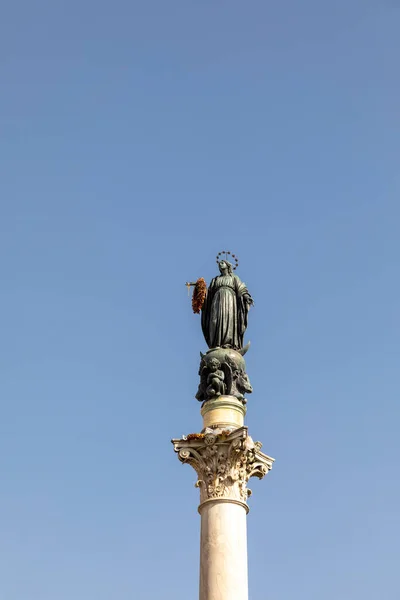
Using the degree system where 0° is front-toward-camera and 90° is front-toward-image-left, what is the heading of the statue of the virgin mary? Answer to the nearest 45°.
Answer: approximately 0°
